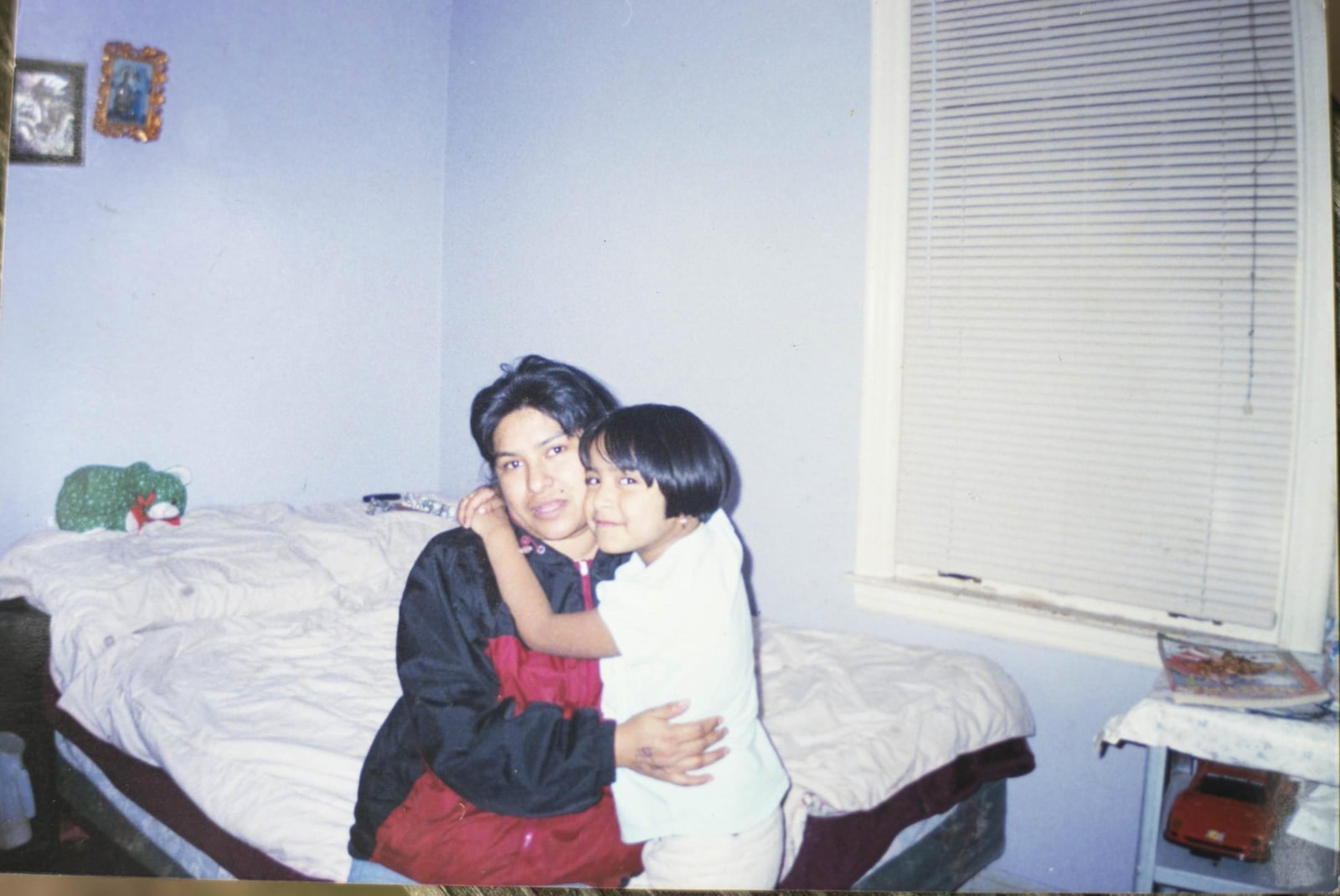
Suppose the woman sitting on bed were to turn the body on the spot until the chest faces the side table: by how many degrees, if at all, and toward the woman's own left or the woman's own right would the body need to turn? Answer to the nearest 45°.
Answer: approximately 45° to the woman's own left

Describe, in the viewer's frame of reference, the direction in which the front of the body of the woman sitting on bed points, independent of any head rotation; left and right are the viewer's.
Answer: facing the viewer and to the right of the viewer

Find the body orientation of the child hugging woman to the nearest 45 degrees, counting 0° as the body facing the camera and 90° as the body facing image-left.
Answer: approximately 90°

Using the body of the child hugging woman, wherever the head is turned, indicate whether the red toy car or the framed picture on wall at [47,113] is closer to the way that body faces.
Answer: the framed picture on wall
